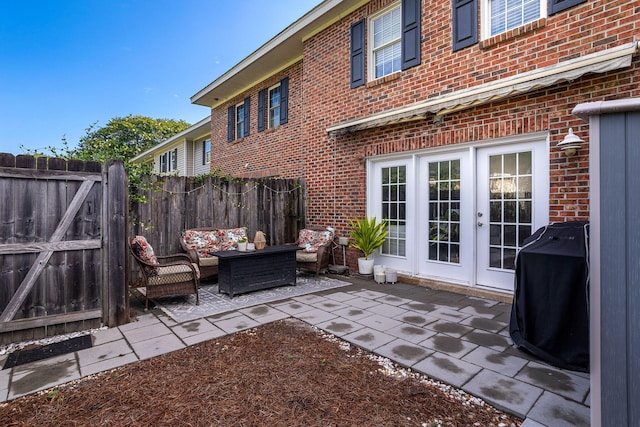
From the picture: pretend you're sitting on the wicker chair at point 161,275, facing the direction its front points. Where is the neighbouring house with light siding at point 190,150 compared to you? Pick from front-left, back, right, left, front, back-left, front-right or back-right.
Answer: left

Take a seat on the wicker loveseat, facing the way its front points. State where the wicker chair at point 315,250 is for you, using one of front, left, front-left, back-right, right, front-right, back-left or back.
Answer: front-left

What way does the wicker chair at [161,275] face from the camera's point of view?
to the viewer's right

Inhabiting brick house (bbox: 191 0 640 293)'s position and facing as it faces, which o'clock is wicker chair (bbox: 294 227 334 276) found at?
The wicker chair is roughly at 2 o'clock from the brick house.

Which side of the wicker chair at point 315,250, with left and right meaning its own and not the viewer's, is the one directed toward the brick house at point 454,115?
left

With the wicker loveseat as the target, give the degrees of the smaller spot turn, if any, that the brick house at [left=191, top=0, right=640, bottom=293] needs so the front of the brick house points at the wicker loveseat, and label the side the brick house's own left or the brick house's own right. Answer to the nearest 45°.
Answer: approximately 45° to the brick house's own right

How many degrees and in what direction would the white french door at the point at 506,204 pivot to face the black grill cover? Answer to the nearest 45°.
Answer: approximately 45° to its left

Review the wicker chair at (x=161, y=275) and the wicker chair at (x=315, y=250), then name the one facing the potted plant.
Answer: the wicker chair at (x=161, y=275)

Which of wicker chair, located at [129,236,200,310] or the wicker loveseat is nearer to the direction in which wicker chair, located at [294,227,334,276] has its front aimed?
the wicker chair
